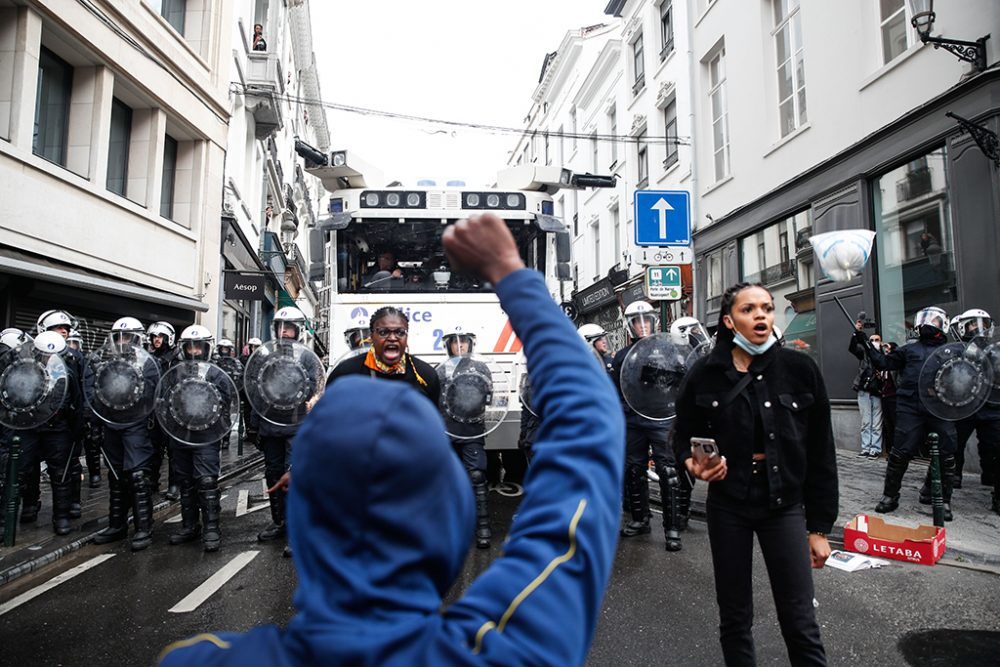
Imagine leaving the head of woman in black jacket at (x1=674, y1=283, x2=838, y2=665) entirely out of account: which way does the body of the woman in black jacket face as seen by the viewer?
toward the camera

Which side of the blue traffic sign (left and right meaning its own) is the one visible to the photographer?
front

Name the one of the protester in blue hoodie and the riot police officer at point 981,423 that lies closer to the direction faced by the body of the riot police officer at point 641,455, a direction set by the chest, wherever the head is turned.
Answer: the protester in blue hoodie

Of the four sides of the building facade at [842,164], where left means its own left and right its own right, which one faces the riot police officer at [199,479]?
front

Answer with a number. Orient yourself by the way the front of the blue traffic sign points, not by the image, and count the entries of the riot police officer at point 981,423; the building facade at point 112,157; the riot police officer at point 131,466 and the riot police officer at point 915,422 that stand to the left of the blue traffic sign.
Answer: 2

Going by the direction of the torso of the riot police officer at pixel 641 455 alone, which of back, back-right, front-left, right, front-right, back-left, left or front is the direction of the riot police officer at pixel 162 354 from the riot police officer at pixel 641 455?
right

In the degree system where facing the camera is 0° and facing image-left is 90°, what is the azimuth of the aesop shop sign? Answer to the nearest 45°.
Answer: approximately 0°

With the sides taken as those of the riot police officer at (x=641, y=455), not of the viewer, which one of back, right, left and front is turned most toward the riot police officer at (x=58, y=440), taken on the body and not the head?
right

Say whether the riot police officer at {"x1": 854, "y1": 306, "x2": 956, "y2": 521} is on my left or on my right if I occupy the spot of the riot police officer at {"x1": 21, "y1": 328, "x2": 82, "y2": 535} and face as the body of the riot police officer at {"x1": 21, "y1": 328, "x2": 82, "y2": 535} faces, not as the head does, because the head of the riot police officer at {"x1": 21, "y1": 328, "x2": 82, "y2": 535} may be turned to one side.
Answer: on my left

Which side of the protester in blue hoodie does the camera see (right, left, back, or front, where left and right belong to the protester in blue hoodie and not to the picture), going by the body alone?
back

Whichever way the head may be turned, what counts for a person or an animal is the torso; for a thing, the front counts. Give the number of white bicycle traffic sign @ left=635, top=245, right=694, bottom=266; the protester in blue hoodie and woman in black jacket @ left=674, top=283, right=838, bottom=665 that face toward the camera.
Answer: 2

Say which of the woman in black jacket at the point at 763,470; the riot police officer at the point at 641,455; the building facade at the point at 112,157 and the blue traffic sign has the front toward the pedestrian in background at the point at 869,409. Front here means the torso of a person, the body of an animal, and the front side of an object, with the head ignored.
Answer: the building facade
